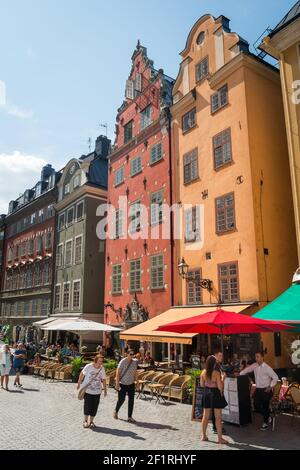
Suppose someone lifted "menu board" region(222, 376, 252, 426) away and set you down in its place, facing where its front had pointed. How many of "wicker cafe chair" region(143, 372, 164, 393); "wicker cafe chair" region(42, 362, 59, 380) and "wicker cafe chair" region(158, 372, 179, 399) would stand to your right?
3

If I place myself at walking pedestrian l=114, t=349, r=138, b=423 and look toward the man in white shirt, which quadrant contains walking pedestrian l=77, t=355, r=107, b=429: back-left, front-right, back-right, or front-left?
back-right

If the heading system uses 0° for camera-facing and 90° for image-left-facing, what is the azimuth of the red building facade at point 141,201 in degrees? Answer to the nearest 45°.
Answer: approximately 45°

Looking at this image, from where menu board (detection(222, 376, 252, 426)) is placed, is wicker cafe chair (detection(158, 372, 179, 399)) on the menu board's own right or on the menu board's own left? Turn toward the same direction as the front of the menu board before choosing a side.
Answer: on the menu board's own right
